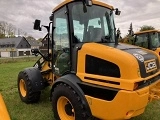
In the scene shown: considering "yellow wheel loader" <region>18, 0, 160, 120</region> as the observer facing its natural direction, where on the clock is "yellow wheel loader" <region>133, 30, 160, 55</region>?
"yellow wheel loader" <region>133, 30, 160, 55</region> is roughly at 2 o'clock from "yellow wheel loader" <region>18, 0, 160, 120</region>.

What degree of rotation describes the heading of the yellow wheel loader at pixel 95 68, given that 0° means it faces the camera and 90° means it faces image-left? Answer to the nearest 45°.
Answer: approximately 135°
